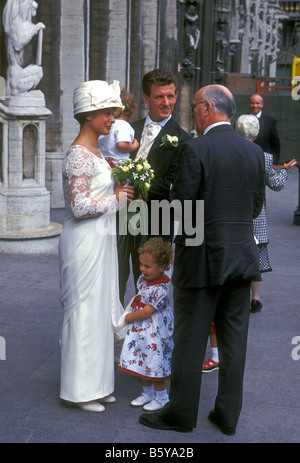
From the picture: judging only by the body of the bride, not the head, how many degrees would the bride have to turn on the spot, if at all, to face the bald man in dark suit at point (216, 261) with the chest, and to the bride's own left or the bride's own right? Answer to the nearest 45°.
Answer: approximately 45° to the bride's own right

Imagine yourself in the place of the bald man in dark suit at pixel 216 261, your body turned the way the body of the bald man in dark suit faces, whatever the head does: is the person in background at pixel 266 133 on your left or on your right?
on your right

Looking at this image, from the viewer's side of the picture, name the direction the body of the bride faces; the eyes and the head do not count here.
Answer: to the viewer's right

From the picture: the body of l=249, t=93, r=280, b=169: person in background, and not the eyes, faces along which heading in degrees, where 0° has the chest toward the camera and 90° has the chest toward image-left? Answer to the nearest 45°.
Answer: approximately 45°

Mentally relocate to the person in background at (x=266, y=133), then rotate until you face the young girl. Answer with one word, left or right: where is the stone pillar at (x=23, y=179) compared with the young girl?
right

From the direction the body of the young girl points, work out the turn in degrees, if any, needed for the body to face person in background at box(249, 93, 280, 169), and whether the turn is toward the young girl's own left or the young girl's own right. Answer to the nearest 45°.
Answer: approximately 135° to the young girl's own right

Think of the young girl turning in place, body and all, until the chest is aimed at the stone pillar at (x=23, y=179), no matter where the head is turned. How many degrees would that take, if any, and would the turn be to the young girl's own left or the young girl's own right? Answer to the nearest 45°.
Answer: approximately 135° to the young girl's own right

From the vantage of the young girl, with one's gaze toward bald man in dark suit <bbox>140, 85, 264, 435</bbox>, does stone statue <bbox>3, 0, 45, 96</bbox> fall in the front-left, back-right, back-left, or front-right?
back-left
